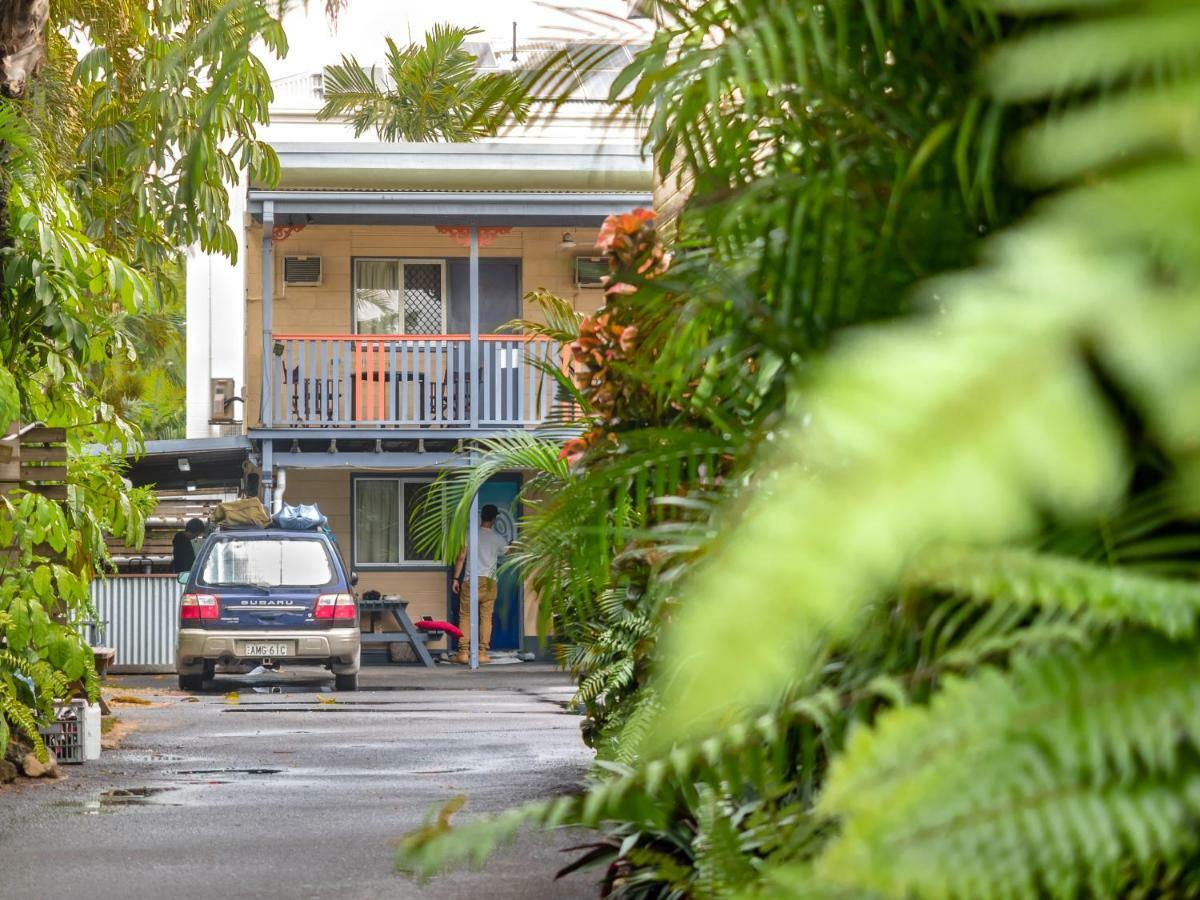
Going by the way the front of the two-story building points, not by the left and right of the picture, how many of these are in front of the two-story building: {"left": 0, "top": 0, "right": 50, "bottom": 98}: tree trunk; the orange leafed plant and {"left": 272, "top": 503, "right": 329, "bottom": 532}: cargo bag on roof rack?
3

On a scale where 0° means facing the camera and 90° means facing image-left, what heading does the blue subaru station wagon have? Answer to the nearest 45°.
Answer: approximately 180°

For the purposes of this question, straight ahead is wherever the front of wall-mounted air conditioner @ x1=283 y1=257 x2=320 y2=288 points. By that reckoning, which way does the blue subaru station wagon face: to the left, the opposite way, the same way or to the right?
the opposite way

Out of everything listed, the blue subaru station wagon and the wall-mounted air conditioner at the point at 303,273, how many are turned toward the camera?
1

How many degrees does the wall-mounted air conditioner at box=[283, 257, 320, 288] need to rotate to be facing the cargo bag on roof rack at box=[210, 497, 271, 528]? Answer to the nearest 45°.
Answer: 0° — it already faces it

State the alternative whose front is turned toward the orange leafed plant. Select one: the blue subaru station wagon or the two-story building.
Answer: the two-story building

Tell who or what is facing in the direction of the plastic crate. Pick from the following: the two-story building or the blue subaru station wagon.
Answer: the two-story building

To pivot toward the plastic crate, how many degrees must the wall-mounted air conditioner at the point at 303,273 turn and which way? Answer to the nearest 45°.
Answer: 0° — it already faces it

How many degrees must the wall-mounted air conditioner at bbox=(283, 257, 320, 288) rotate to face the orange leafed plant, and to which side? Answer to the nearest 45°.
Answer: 0° — it already faces it

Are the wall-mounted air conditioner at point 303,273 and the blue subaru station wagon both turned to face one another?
yes

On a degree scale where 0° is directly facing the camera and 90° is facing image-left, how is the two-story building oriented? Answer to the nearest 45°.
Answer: approximately 0°
